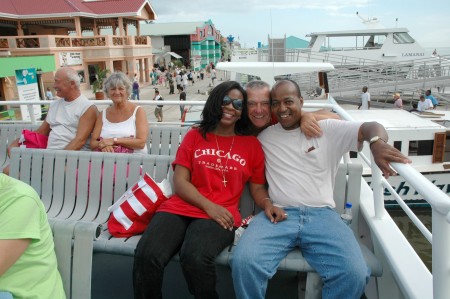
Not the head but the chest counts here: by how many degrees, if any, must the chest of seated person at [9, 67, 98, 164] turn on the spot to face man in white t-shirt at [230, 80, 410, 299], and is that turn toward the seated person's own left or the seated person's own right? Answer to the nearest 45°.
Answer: approximately 90° to the seated person's own left

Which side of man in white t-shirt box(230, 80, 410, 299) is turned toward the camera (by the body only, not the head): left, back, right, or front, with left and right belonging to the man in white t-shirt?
front

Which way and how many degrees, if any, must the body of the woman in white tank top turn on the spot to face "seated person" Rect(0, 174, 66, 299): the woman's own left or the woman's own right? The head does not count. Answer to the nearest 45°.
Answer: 0° — they already face them

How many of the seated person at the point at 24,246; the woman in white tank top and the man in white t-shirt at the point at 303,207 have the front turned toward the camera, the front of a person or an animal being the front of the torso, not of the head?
2

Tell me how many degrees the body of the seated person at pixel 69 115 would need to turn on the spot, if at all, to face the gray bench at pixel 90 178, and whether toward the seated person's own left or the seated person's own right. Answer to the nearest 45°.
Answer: approximately 45° to the seated person's own left

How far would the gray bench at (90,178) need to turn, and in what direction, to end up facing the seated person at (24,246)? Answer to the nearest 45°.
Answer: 0° — it already faces them

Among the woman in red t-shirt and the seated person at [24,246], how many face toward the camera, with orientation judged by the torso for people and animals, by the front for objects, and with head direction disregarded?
1

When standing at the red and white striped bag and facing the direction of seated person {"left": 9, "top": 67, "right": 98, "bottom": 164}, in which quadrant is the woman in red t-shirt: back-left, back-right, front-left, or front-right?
back-right

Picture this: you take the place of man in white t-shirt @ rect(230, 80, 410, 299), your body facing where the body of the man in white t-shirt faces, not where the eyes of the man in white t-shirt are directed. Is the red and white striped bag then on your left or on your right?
on your right

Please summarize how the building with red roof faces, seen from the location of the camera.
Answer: facing the viewer and to the right of the viewer

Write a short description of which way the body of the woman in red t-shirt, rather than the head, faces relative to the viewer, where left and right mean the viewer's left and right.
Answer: facing the viewer
